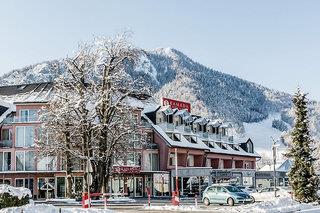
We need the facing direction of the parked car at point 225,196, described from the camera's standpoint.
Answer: facing the viewer and to the right of the viewer

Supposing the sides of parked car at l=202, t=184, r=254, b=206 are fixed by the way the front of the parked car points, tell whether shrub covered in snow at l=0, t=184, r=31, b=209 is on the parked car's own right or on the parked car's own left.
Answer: on the parked car's own right
